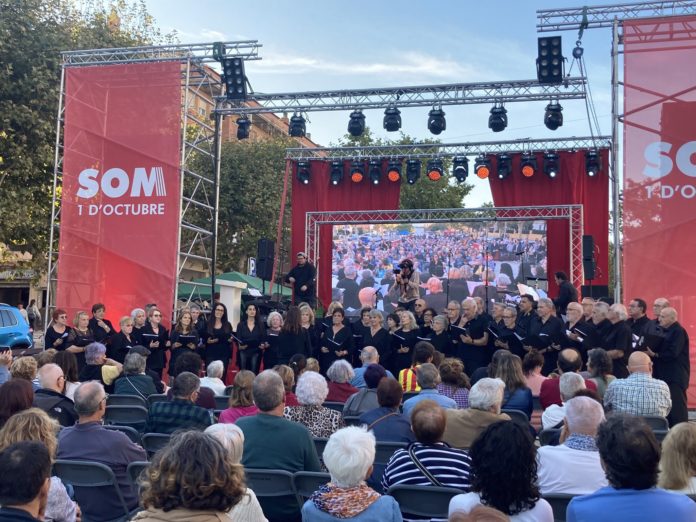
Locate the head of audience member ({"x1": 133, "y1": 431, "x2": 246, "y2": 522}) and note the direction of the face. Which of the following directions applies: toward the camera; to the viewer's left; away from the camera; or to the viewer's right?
away from the camera

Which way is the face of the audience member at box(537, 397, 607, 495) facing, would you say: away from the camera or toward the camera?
away from the camera

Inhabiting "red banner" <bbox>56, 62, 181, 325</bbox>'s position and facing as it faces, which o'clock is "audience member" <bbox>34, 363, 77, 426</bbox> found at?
The audience member is roughly at 12 o'clock from the red banner.

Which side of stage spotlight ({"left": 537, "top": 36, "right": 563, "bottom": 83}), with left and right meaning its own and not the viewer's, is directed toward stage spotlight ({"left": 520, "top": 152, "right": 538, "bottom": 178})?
back

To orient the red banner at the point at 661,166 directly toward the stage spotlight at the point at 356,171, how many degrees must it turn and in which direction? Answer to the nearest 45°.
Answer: approximately 135° to its right

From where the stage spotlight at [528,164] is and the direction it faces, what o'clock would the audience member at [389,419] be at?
The audience member is roughly at 12 o'clock from the stage spotlight.

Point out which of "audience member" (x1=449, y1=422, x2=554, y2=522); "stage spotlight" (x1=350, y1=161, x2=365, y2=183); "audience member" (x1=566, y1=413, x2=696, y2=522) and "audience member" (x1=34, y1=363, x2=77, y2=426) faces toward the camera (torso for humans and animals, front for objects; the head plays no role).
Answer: the stage spotlight

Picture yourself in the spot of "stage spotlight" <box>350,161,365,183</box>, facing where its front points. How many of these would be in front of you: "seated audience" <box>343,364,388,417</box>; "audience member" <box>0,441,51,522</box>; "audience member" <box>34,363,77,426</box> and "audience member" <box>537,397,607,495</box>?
4

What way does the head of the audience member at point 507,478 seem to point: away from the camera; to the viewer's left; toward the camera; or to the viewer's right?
away from the camera

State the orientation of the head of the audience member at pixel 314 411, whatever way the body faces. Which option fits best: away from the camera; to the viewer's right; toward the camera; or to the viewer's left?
away from the camera

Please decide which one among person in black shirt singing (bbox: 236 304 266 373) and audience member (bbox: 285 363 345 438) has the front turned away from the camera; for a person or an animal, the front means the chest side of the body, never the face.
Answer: the audience member

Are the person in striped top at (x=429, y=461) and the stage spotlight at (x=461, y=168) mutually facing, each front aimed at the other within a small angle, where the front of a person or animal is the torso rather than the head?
yes

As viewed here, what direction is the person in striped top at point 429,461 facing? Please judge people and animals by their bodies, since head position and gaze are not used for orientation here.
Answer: away from the camera

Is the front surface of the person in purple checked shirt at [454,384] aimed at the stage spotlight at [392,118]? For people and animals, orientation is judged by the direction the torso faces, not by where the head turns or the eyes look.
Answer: yes

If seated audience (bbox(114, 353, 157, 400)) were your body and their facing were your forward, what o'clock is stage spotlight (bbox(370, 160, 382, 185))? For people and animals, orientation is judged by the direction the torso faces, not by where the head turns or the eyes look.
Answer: The stage spotlight is roughly at 1 o'clock from the seated audience.
